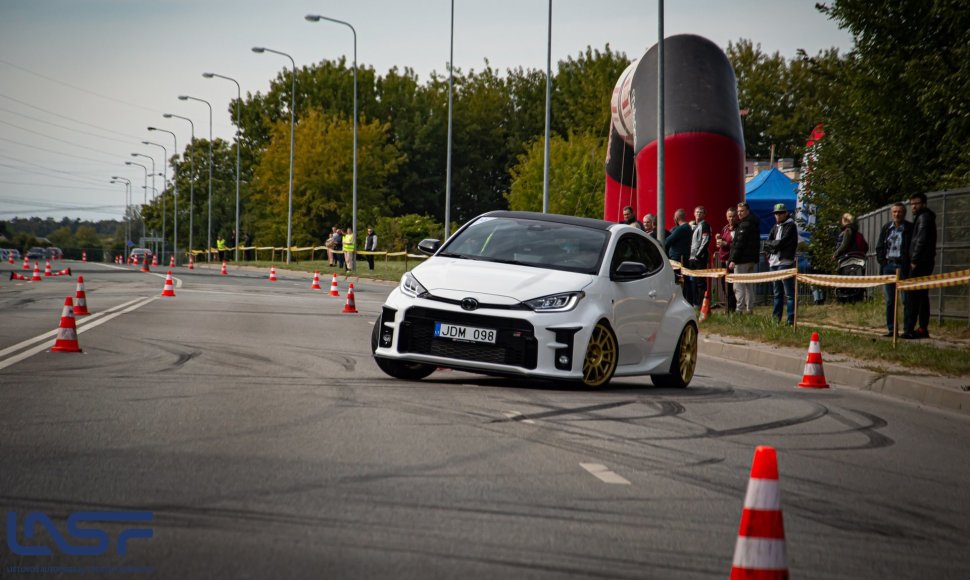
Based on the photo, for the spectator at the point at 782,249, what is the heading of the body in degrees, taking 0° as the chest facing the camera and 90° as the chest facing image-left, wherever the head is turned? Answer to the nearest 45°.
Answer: approximately 45°

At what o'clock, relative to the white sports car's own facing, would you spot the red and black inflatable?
The red and black inflatable is roughly at 5 o'clock from the white sports car.

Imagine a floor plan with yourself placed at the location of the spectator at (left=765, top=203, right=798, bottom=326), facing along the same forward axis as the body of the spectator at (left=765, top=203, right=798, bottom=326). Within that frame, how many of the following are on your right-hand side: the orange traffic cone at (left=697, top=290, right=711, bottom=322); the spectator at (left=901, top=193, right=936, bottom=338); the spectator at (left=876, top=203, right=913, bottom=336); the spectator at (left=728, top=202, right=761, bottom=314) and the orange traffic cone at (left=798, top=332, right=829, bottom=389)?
2

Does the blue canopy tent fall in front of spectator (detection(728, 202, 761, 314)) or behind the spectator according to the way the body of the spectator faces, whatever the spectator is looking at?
behind

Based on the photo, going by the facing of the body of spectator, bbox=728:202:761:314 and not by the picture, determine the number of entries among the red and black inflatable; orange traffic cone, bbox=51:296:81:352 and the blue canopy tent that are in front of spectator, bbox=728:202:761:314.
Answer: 1

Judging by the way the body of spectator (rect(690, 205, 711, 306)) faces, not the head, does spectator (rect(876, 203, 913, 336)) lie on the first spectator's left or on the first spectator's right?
on the first spectator's left

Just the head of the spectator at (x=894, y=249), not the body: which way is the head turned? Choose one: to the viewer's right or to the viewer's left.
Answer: to the viewer's left

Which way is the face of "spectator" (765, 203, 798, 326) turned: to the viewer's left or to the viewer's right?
to the viewer's left
